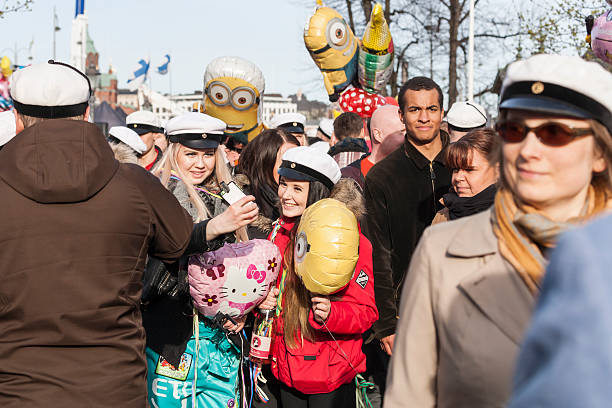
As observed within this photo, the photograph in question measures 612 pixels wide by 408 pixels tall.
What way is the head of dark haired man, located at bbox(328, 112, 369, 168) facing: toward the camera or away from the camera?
away from the camera

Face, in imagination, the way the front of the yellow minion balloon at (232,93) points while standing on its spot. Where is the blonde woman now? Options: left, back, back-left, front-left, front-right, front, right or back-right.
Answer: front

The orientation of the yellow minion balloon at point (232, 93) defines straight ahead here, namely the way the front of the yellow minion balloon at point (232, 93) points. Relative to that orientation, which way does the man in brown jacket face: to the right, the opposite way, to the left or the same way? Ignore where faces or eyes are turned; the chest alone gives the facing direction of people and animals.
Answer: the opposite way

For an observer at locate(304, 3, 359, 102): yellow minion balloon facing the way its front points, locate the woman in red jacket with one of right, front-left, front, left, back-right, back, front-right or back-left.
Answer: front-right

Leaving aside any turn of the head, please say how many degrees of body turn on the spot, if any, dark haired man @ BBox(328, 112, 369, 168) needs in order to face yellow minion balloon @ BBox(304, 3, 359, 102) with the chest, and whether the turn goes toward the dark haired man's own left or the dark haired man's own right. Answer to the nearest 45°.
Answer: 0° — they already face it

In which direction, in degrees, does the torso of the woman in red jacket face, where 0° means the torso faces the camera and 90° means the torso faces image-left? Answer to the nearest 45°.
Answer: approximately 45°

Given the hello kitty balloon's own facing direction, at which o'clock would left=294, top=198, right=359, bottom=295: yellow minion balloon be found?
The yellow minion balloon is roughly at 9 o'clock from the hello kitty balloon.

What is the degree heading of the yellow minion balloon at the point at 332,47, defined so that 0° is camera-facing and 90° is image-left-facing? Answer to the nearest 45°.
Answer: approximately 315°

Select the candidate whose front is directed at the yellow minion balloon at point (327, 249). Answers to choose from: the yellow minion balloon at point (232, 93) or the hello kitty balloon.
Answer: the yellow minion balloon at point (232, 93)

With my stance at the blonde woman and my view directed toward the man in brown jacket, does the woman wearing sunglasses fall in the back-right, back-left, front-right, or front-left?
front-left

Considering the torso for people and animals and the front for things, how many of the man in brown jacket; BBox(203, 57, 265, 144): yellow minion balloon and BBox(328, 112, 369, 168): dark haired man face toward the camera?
1

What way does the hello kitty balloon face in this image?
toward the camera

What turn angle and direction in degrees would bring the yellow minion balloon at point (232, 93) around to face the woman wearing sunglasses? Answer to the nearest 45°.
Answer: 0° — it already faces them
